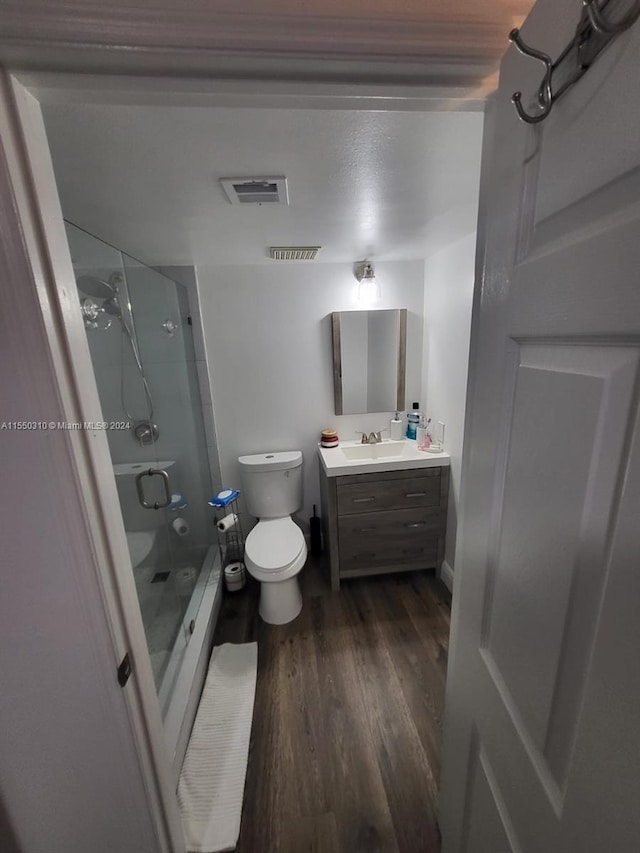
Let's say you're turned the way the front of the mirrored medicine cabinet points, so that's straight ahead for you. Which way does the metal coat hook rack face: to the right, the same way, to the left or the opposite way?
to the right

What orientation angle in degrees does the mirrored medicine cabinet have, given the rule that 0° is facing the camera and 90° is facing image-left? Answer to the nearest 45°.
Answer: approximately 0°

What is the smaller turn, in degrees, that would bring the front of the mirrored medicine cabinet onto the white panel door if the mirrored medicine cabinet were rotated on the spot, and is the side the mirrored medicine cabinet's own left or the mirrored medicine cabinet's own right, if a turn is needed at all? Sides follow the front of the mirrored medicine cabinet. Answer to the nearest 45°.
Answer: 0° — it already faces it

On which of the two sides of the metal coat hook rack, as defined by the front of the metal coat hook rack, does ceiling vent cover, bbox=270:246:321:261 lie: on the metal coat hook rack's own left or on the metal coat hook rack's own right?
on the metal coat hook rack's own right

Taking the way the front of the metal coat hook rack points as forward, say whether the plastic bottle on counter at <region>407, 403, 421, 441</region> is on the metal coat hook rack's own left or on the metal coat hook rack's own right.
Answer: on the metal coat hook rack's own right

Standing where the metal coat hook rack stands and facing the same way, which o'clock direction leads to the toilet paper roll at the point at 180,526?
The toilet paper roll is roughly at 2 o'clock from the metal coat hook rack.

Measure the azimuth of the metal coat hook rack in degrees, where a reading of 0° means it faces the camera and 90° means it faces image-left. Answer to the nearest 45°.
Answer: approximately 45°

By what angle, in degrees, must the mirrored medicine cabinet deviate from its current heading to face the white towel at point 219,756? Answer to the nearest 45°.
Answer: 0° — it already faces it
